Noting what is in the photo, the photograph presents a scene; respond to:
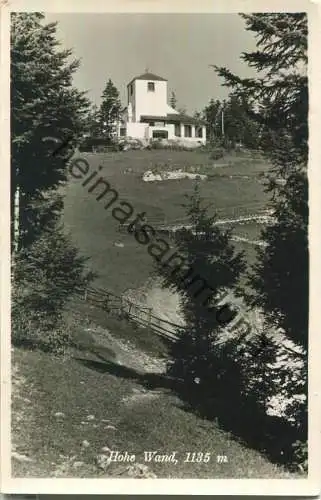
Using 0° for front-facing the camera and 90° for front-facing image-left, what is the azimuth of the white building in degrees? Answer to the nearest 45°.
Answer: approximately 0°
